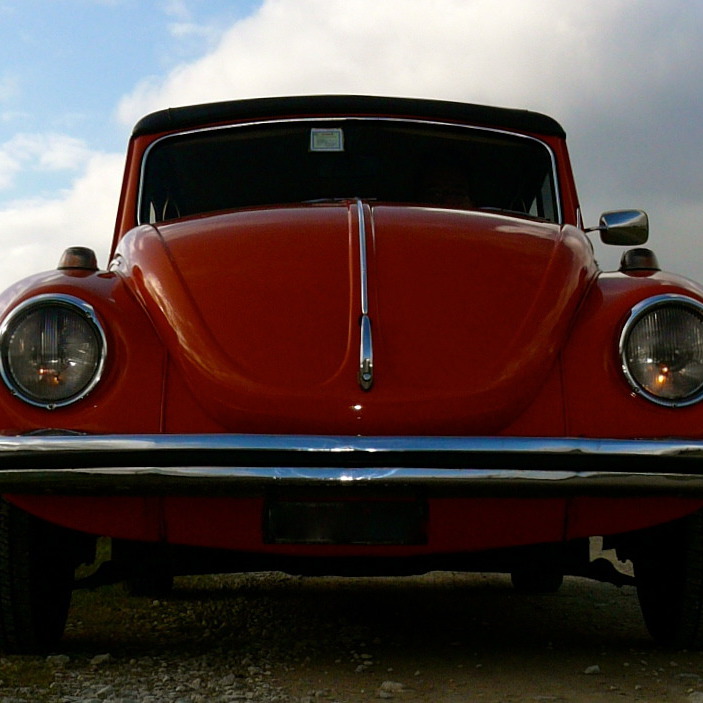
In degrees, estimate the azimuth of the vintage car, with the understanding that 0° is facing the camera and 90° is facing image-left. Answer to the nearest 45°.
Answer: approximately 0°
